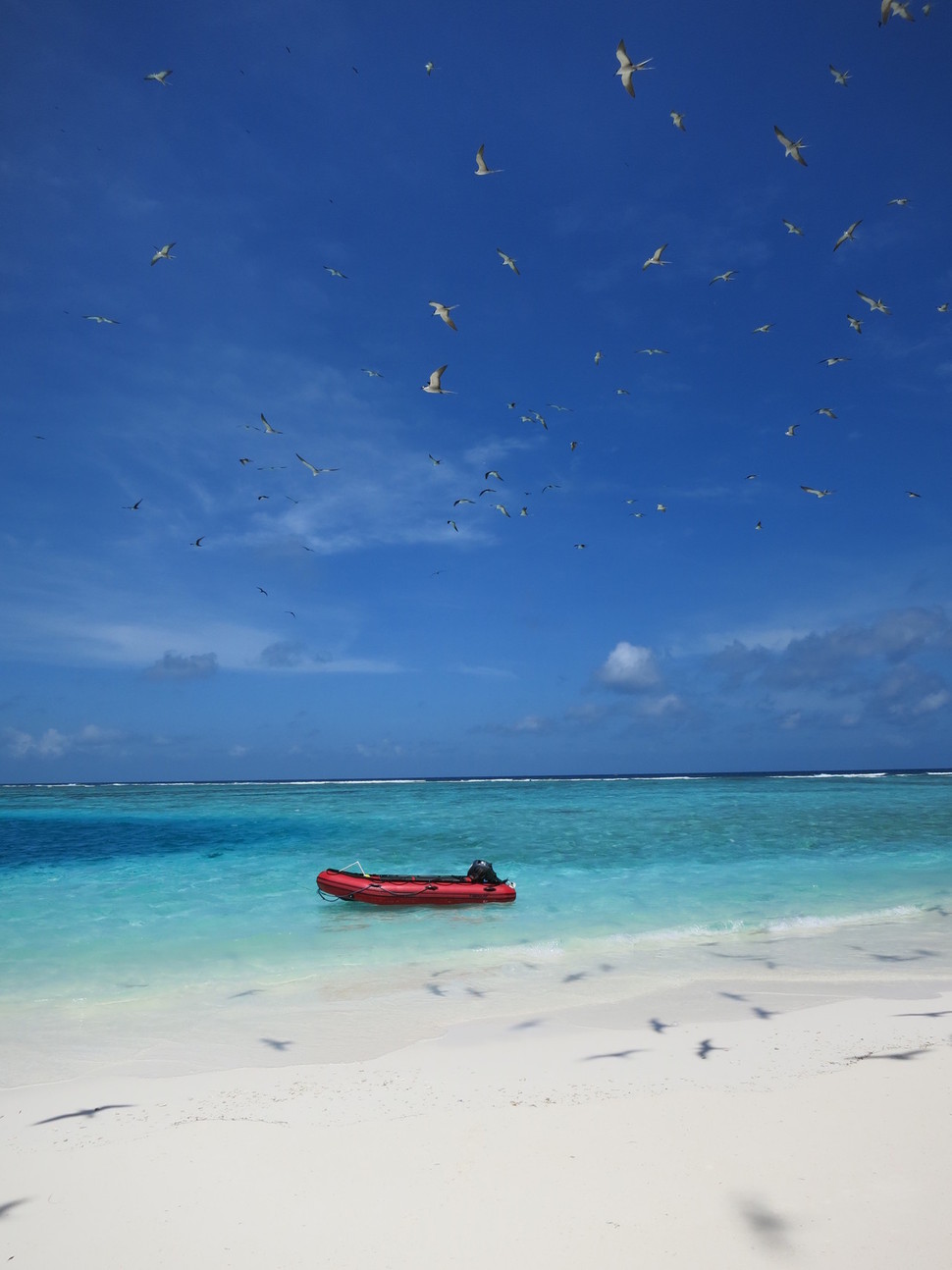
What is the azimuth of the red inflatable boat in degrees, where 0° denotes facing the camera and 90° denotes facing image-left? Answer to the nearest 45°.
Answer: approximately 90°
